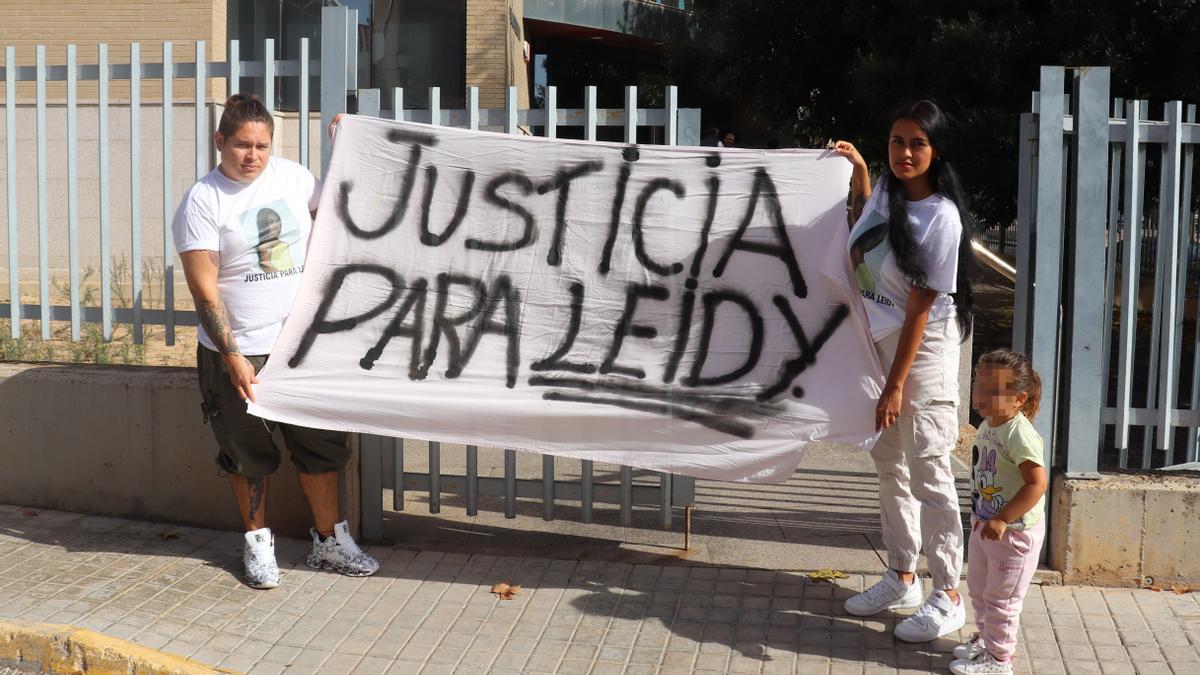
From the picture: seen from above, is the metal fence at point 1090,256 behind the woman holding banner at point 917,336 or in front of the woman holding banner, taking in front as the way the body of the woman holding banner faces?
behind

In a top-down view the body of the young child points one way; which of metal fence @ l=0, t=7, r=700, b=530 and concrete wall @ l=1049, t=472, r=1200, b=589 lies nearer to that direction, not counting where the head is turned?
the metal fence

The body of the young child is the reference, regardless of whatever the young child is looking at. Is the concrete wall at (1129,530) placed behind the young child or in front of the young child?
behind

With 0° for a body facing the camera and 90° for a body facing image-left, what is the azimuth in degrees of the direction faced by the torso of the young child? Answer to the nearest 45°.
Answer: approximately 45°

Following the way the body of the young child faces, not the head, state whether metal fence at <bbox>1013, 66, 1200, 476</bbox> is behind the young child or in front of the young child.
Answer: behind
